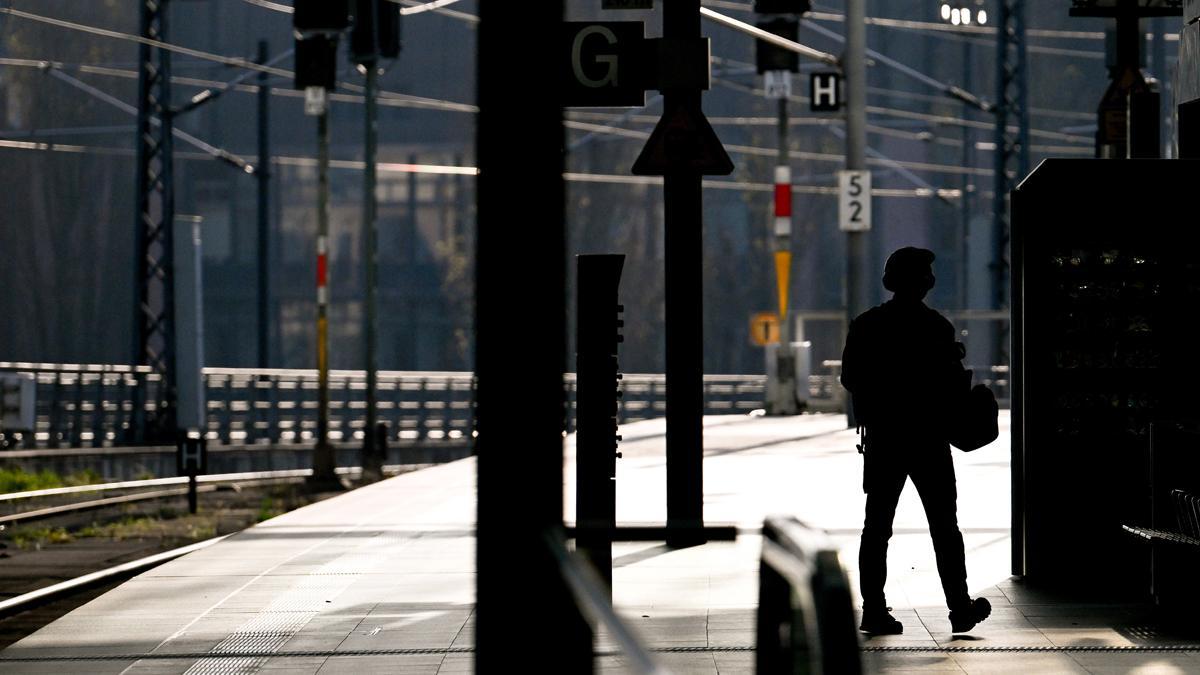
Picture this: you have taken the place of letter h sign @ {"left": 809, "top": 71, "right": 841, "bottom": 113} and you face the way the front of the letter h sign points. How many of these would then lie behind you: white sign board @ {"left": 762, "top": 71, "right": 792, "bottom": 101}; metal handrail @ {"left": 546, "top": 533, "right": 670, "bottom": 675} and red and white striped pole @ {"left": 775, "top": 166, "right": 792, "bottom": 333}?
2

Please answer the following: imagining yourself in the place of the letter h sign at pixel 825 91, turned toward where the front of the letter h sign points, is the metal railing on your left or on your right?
on your right

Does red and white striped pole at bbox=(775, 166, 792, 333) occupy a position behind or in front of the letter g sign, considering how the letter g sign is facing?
behind

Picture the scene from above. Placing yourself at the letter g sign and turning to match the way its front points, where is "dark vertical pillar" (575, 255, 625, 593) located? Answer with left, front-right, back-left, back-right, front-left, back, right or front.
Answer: front

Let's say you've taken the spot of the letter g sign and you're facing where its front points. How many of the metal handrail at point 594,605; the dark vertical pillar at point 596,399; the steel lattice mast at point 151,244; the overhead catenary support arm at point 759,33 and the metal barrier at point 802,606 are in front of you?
3

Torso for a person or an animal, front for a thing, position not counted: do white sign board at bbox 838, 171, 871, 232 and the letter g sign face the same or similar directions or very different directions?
same or similar directions

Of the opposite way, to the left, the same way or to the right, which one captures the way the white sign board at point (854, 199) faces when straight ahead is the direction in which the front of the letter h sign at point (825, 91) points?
the same way

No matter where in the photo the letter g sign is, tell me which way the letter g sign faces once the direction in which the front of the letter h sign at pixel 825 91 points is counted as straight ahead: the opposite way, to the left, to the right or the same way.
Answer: the same way

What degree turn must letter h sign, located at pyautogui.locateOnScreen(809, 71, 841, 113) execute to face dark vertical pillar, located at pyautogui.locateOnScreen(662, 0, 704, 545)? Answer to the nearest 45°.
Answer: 0° — it already faces it

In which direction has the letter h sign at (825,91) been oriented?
toward the camera

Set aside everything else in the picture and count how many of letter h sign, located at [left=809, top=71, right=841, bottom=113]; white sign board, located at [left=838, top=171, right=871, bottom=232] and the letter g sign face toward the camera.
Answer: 3

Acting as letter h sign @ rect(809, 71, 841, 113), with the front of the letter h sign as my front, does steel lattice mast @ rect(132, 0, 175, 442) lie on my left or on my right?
on my right

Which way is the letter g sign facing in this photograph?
toward the camera

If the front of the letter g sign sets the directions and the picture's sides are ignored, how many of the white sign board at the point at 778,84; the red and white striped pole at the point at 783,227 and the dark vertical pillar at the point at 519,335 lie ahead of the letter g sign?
1

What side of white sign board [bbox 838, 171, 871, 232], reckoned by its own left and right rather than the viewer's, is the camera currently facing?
front

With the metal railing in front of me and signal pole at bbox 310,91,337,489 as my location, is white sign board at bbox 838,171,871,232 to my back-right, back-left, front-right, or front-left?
front-right
